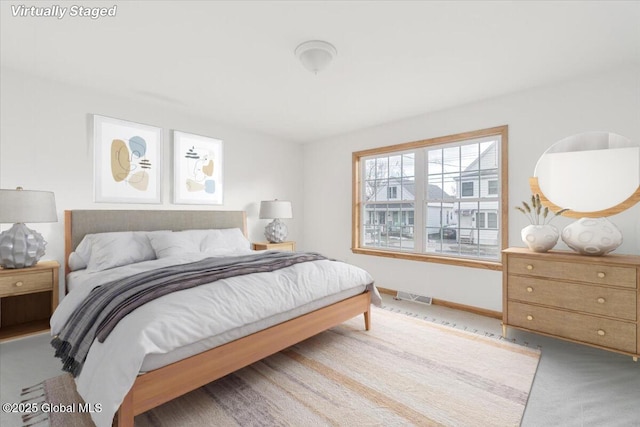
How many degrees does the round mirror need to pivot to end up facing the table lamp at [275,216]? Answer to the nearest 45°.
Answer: approximately 90° to its right

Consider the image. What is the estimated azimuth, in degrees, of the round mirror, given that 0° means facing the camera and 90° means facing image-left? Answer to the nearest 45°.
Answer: approximately 0°

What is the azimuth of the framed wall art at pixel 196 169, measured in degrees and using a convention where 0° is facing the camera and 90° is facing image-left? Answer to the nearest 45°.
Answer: approximately 315°

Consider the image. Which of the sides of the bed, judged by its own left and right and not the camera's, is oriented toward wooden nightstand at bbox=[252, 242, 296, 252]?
left

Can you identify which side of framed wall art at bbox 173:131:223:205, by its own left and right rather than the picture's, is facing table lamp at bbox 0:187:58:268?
right
